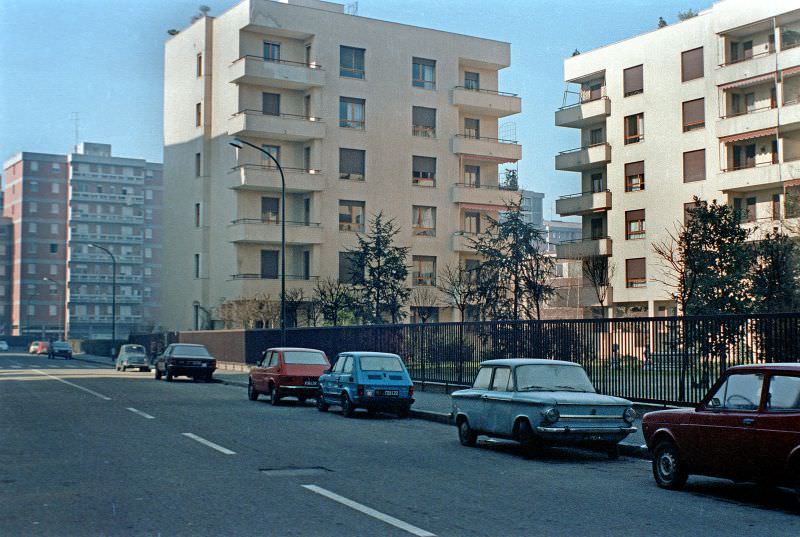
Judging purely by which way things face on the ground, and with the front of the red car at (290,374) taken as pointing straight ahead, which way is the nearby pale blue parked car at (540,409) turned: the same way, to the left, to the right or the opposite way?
the opposite way

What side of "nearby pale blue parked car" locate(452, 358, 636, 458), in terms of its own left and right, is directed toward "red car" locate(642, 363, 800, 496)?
front

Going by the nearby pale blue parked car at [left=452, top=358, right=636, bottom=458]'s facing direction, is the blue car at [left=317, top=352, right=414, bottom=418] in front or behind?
behind

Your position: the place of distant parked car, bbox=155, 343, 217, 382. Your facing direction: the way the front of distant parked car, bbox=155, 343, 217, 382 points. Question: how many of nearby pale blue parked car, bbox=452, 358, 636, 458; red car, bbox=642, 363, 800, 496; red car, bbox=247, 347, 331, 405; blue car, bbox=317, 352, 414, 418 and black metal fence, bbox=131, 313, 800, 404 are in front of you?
0

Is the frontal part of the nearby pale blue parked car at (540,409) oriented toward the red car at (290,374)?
no

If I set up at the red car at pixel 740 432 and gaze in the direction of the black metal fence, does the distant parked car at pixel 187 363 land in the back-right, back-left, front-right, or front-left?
front-left

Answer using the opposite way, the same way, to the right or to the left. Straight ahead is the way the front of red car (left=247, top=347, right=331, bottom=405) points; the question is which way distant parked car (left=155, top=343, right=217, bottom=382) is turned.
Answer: the same way

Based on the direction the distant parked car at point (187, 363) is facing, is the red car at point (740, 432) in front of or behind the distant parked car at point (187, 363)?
behind

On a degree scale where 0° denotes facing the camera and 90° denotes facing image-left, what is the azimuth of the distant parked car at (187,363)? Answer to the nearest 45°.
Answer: approximately 135°

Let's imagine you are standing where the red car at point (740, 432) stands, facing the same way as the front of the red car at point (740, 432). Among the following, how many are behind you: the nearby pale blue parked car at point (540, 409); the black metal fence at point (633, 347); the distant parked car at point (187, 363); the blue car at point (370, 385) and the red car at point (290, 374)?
0

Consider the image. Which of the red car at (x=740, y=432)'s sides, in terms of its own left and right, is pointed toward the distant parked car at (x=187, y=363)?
front

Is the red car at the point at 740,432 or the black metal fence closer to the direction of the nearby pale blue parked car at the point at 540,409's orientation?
the red car

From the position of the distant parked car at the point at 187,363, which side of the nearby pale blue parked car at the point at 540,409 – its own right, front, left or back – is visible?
back

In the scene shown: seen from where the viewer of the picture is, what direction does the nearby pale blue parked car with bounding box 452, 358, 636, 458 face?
facing the viewer and to the right of the viewer

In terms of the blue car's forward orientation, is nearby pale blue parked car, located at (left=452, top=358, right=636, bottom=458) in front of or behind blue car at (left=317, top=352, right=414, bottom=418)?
behind
